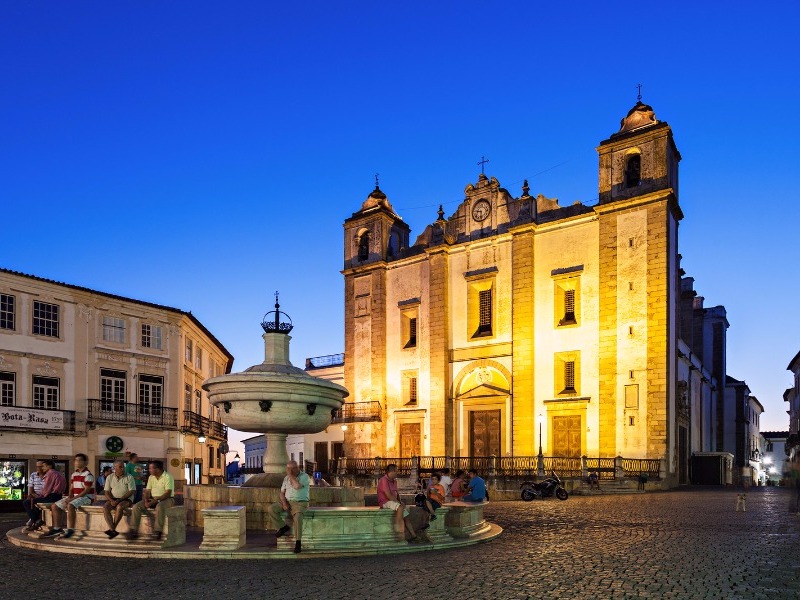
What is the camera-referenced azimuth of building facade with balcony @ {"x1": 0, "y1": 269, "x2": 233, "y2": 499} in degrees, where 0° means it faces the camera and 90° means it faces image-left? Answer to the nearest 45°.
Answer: approximately 315°

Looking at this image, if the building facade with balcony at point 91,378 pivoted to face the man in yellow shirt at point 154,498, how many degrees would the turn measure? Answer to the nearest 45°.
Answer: approximately 45° to its right

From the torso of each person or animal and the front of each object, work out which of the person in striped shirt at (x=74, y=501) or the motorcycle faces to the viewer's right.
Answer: the motorcycle

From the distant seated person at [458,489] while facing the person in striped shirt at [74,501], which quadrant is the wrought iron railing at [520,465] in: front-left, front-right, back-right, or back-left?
back-right

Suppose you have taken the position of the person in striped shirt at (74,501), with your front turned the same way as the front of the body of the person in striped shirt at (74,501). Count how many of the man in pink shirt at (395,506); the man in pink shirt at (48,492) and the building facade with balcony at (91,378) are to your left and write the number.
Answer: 1

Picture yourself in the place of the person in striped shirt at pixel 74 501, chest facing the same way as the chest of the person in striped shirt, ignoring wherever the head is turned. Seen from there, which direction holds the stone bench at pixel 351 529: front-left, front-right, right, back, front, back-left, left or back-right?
left

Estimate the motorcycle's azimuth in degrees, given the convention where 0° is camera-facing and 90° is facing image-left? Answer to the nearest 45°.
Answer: approximately 270°
